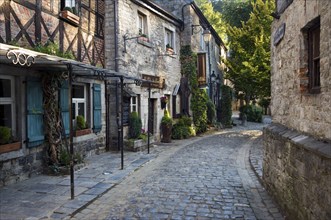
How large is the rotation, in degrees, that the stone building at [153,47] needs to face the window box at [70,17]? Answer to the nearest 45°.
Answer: approximately 90° to its right

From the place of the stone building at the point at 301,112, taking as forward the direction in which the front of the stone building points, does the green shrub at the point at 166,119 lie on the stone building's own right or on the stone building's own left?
on the stone building's own right

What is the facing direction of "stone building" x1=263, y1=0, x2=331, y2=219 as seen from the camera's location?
facing the viewer and to the left of the viewer

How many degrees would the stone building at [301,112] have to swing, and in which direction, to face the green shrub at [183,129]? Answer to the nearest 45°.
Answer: approximately 90° to its right

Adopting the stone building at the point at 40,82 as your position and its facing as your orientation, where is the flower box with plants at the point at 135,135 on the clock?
The flower box with plants is roughly at 9 o'clock from the stone building.

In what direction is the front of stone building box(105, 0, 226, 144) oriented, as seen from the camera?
facing the viewer and to the right of the viewer

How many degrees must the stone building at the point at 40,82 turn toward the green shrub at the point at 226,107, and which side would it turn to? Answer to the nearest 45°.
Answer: approximately 90° to its left

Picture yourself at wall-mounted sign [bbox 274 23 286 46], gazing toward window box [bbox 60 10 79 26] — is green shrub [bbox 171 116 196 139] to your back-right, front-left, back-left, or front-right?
front-right

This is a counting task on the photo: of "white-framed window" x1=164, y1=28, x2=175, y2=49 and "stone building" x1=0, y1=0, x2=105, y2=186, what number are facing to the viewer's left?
0

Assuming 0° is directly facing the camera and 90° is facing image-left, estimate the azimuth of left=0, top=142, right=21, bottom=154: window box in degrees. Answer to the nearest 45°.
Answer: approximately 315°

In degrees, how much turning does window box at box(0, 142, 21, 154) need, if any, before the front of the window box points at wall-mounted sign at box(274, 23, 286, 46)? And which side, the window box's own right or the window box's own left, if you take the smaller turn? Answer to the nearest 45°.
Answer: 0° — it already faces it

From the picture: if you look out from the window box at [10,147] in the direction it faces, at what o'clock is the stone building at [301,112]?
The stone building is roughly at 12 o'clock from the window box.

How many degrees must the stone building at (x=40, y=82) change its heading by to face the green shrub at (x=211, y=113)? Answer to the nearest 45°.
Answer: approximately 90° to its left

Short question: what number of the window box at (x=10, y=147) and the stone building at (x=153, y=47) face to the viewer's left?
0
